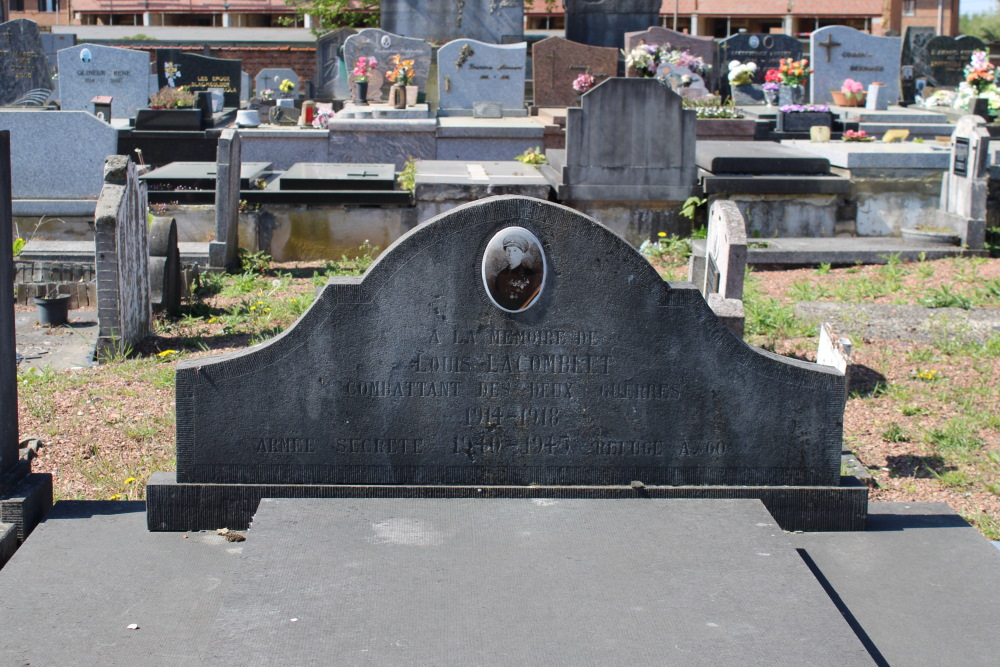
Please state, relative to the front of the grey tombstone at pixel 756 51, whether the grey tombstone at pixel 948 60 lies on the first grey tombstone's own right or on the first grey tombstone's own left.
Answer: on the first grey tombstone's own left

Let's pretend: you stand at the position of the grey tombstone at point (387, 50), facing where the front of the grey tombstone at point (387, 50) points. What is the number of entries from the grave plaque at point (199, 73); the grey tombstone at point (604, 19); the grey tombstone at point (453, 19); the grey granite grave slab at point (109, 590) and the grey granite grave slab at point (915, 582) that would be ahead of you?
2

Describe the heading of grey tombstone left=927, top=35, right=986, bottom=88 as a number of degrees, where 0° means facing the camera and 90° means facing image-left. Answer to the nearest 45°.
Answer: approximately 0°
